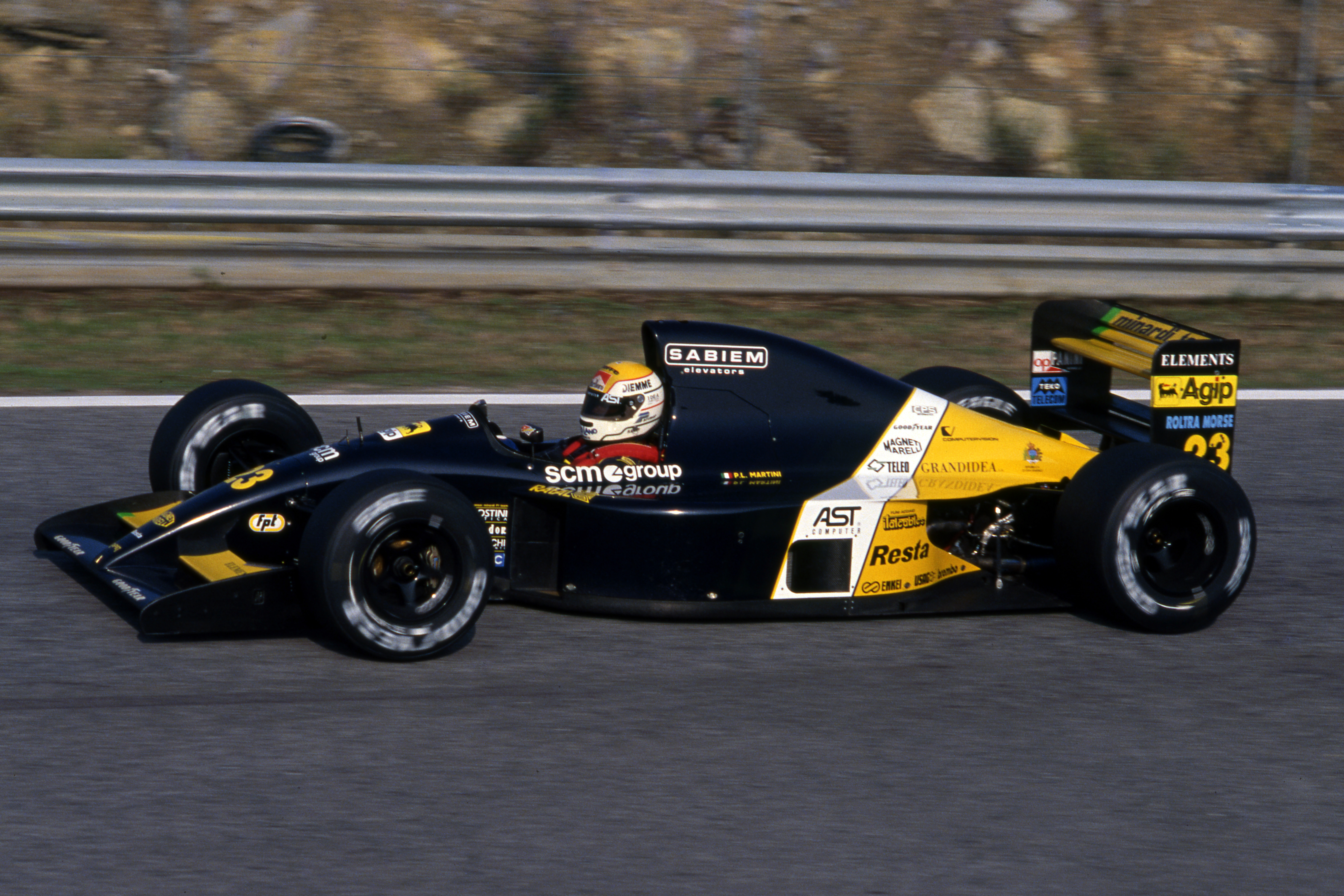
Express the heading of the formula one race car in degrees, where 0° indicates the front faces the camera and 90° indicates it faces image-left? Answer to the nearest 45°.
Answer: approximately 45°

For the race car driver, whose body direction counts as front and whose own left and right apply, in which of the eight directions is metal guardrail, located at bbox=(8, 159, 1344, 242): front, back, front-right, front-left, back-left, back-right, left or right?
back-right

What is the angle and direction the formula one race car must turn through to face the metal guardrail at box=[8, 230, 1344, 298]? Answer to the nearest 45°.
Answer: approximately 135° to its right

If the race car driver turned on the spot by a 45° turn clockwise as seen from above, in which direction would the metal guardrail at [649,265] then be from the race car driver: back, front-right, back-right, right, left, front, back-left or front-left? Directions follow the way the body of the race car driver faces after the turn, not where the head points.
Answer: right

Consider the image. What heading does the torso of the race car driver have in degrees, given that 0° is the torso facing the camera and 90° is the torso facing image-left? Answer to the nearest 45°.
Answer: approximately 45°
